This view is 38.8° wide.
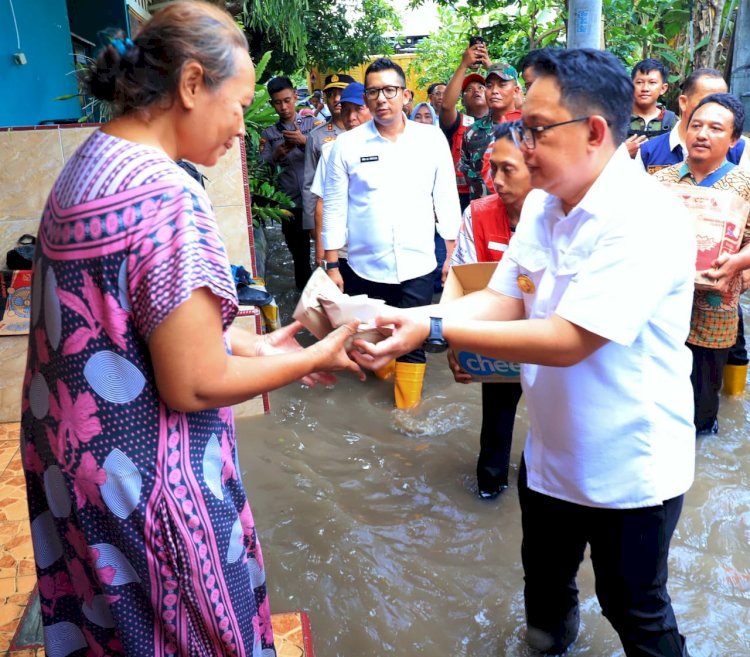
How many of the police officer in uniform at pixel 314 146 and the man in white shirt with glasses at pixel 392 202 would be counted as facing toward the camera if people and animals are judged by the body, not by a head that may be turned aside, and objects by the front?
2

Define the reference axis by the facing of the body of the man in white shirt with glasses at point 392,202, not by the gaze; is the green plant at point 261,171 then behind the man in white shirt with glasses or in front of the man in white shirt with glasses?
behind

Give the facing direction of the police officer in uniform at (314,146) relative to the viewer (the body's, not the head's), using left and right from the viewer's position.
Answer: facing the viewer

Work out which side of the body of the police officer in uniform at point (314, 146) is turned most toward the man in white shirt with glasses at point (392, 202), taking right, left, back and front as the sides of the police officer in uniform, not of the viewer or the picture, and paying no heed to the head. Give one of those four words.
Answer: front

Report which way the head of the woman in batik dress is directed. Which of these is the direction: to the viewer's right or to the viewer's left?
to the viewer's right

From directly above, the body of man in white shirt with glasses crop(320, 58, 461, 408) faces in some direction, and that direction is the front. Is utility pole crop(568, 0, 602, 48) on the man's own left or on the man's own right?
on the man's own left

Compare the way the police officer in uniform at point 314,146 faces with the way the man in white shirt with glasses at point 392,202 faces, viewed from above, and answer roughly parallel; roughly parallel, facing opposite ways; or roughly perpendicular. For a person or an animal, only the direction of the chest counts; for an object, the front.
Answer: roughly parallel

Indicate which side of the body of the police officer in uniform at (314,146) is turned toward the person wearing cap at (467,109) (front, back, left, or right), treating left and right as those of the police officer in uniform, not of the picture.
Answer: left

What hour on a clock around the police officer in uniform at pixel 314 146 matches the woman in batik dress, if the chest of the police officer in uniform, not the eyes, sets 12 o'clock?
The woman in batik dress is roughly at 12 o'clock from the police officer in uniform.

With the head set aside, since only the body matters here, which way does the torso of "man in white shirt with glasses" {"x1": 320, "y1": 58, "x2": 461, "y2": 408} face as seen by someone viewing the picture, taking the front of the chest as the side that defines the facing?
toward the camera
